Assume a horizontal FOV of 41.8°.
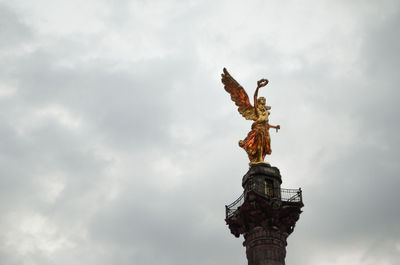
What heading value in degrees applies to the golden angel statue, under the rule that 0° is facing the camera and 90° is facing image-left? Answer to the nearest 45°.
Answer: approximately 315°
